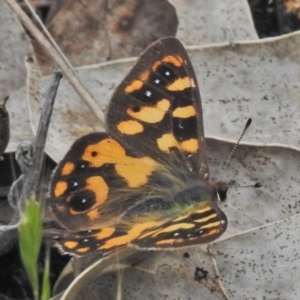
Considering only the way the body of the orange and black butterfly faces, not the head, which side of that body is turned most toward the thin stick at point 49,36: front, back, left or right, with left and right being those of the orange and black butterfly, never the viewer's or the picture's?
left

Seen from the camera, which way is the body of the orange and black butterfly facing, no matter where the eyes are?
to the viewer's right

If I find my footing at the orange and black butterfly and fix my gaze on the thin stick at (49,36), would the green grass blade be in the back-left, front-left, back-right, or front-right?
back-left
